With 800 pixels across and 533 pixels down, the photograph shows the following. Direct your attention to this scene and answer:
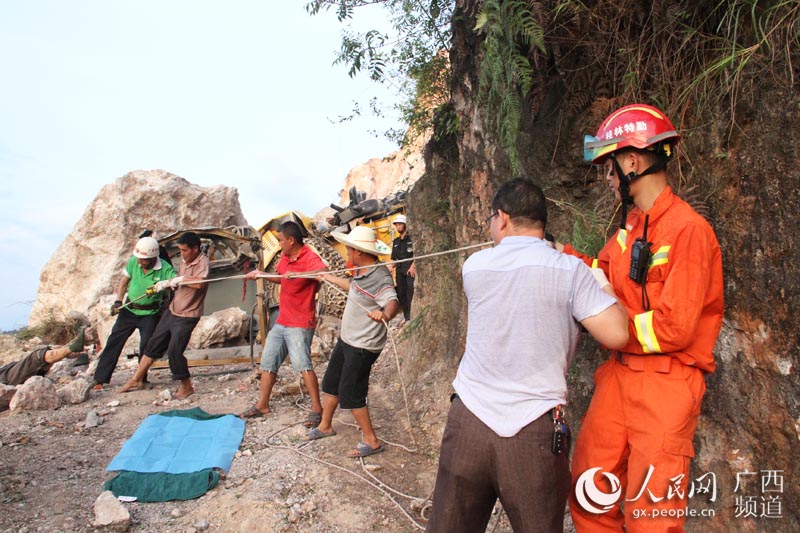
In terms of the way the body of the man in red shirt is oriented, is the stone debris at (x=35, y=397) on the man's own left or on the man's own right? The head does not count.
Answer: on the man's own right

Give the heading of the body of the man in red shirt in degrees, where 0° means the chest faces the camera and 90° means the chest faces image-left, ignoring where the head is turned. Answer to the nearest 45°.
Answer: approximately 45°

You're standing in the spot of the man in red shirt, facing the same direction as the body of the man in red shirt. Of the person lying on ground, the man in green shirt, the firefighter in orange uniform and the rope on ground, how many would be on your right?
2

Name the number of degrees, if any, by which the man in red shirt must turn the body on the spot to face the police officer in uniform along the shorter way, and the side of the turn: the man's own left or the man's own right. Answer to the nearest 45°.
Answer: approximately 180°

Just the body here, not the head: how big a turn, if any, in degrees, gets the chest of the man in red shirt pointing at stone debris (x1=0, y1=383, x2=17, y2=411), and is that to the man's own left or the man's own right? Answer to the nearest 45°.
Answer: approximately 45° to the man's own right

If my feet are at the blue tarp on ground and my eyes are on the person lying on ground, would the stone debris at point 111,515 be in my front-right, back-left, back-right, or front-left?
back-left

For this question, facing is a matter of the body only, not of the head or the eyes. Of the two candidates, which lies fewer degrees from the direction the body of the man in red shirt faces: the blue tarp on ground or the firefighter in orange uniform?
the blue tarp on ground

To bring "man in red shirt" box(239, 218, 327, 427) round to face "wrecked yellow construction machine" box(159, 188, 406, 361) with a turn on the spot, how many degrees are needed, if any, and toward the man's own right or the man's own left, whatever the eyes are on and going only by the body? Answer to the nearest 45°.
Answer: approximately 135° to the man's own right

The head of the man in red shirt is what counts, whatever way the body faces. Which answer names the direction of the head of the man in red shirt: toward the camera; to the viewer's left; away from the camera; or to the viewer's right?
to the viewer's left

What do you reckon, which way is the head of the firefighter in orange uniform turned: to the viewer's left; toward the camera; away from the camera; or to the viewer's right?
to the viewer's left

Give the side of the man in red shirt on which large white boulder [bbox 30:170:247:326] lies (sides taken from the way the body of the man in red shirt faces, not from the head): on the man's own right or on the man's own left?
on the man's own right

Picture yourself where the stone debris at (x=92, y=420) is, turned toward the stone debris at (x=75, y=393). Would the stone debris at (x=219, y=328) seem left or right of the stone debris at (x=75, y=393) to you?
right

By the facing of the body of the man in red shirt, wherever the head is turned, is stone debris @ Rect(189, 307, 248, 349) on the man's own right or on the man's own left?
on the man's own right
